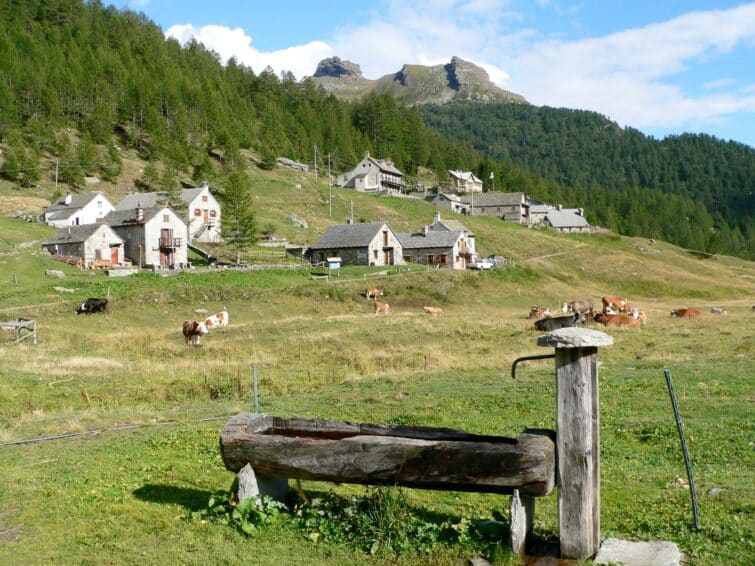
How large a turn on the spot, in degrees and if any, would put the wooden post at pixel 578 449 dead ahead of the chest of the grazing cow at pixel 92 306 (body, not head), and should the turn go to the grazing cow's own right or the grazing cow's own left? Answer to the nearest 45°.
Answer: approximately 90° to the grazing cow's own left

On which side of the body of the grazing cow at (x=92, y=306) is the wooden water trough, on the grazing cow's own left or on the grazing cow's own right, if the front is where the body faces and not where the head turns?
on the grazing cow's own left

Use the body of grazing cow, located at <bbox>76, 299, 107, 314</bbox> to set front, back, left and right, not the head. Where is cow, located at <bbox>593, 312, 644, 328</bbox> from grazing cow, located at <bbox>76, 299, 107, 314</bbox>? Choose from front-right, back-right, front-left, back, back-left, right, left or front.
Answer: back-left

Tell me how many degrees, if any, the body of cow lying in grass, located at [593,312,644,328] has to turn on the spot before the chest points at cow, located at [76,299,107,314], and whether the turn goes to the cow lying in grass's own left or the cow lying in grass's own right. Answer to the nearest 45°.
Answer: approximately 180°

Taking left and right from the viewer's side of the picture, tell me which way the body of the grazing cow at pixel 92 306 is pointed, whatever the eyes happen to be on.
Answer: facing to the left of the viewer
